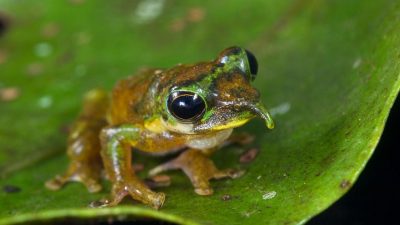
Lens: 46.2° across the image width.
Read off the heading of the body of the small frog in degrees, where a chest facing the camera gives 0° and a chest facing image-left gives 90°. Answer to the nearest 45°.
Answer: approximately 315°
